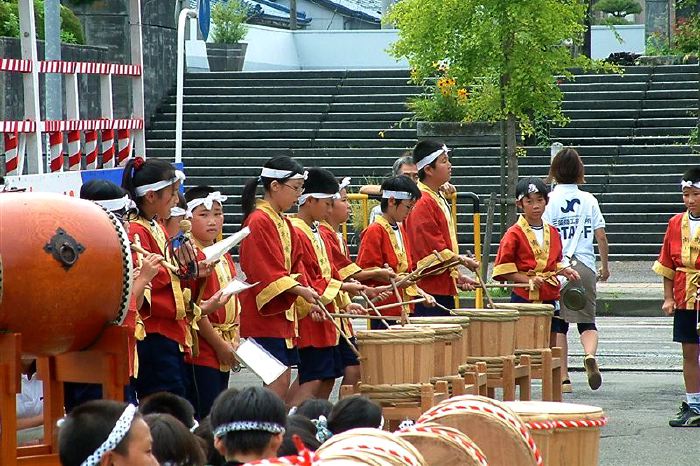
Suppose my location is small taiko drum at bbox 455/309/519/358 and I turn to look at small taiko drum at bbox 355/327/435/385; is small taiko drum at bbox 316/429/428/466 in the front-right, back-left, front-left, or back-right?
front-left

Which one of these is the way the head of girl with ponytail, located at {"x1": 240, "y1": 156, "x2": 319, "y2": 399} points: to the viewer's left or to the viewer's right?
to the viewer's right

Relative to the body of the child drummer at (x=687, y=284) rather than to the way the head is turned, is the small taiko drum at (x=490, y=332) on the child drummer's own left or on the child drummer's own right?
on the child drummer's own right

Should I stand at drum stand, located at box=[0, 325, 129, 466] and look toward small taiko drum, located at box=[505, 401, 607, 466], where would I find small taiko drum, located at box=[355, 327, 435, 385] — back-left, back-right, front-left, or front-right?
front-left

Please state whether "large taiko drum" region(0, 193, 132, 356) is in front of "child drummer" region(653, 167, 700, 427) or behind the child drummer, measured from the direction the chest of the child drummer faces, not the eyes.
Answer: in front

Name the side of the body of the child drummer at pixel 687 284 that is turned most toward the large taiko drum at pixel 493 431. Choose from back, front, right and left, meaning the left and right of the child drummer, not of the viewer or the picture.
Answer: front

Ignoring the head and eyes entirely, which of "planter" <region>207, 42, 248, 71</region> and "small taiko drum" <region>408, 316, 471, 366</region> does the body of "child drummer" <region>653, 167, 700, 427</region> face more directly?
the small taiko drum

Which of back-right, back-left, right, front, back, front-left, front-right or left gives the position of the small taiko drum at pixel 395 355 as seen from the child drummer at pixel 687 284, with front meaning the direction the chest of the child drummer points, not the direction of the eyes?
front-right
